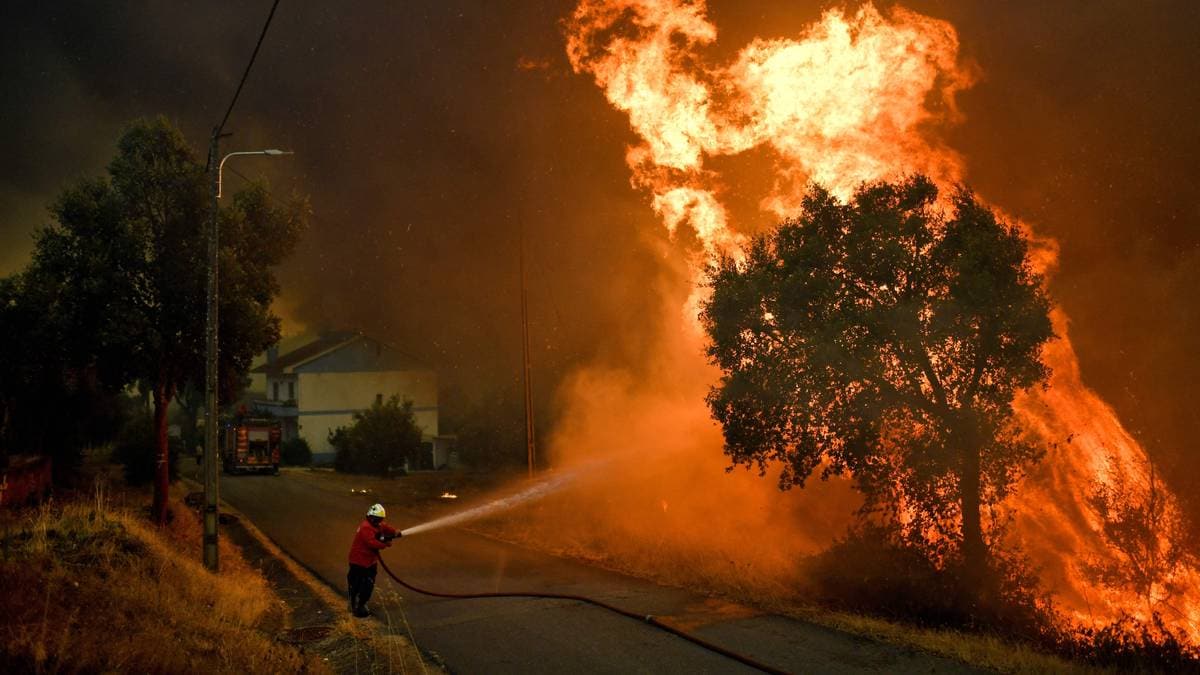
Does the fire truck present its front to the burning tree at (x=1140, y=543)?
no

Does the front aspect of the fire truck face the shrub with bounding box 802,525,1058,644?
no

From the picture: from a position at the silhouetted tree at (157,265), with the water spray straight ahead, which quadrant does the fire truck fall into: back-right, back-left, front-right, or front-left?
back-left

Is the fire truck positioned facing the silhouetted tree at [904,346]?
no

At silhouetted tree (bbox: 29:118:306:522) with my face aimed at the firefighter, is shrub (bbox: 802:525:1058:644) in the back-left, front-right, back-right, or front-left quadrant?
front-left

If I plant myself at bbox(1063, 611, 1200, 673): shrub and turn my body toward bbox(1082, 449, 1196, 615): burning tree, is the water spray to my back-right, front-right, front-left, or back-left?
front-left
